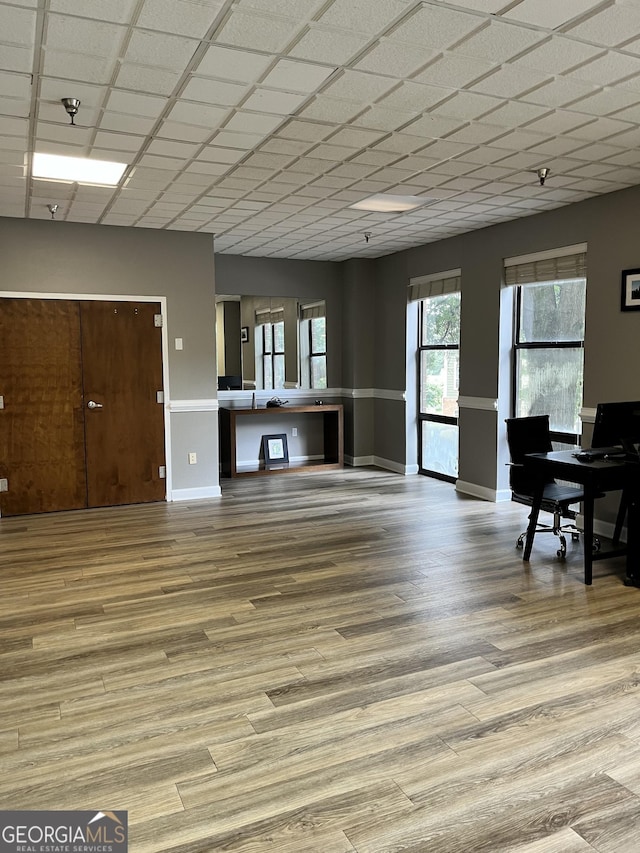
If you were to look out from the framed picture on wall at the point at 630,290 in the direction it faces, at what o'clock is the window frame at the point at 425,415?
The window frame is roughly at 3 o'clock from the framed picture on wall.

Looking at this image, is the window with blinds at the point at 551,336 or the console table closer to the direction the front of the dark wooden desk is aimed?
the console table

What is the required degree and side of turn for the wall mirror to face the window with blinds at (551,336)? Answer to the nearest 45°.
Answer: approximately 45° to its left

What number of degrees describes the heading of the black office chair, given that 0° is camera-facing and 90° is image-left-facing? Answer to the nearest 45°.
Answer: approximately 315°

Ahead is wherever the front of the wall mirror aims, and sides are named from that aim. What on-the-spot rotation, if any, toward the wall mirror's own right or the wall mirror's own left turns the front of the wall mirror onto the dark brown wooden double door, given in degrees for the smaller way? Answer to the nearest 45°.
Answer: approximately 45° to the wall mirror's own right

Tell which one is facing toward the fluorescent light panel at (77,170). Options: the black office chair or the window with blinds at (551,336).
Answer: the window with blinds

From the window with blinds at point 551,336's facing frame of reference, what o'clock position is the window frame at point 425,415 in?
The window frame is roughly at 3 o'clock from the window with blinds.
